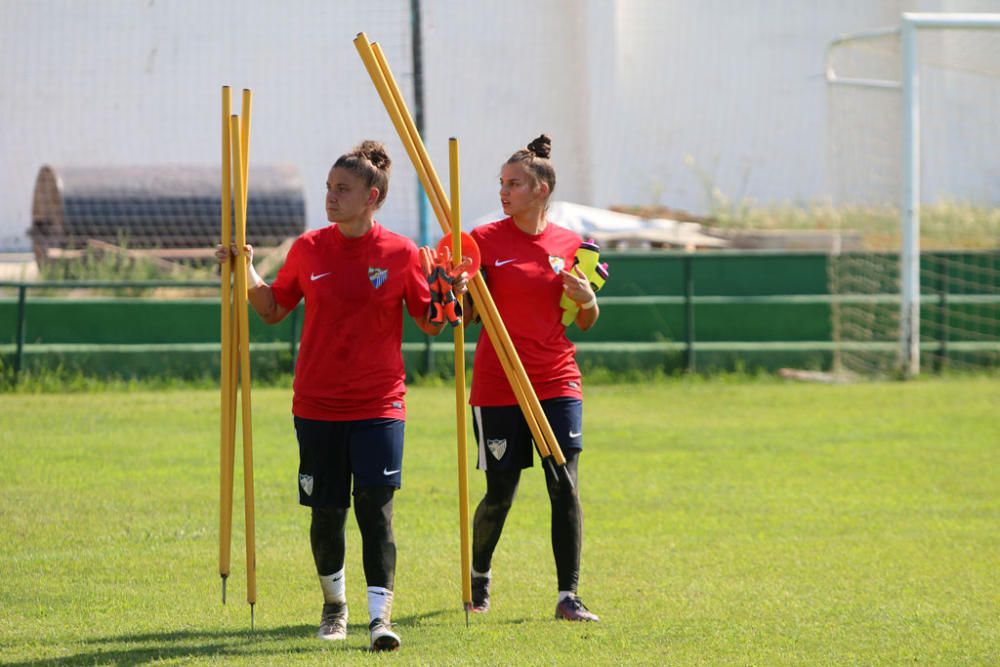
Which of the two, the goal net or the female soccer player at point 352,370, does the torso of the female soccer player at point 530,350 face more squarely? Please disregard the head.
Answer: the female soccer player

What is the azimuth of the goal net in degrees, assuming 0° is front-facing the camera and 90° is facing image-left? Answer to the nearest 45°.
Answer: approximately 315°

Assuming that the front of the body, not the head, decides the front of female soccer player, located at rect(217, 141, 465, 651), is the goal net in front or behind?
behind

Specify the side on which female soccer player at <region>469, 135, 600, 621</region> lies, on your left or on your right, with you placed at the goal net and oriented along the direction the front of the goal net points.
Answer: on your right

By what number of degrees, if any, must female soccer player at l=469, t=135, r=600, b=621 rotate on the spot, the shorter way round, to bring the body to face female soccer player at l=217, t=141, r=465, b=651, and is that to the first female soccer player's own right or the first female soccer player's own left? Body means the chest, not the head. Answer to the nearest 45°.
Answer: approximately 45° to the first female soccer player's own right

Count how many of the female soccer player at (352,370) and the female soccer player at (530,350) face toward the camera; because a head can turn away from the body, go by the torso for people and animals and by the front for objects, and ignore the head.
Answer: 2

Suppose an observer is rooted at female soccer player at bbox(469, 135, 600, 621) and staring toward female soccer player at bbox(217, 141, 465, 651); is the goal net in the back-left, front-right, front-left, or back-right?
back-right
